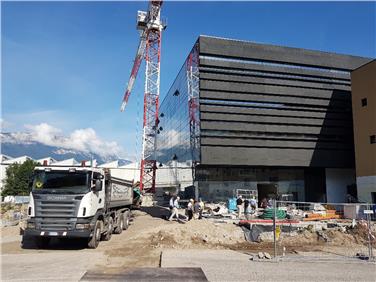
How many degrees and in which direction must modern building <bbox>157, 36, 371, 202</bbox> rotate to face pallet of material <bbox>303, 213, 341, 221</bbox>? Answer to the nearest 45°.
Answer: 0° — it already faces it

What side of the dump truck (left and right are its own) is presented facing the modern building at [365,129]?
back

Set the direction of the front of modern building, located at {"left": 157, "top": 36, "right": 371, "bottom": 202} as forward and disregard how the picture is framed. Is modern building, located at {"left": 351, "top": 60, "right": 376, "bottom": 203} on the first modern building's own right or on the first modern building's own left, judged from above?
on the first modern building's own left

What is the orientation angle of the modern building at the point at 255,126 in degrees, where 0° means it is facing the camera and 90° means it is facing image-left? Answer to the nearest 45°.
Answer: approximately 0°

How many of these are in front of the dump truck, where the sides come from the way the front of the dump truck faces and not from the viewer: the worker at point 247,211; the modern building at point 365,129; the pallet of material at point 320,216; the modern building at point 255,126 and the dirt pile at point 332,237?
0

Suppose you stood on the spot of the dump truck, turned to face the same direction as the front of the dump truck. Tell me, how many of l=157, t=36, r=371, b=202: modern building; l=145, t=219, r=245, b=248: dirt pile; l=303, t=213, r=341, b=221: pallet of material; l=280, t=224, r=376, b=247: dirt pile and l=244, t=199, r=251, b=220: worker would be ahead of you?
0

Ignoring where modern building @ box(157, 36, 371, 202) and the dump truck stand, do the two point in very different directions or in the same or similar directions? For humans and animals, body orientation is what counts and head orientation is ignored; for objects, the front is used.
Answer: same or similar directions

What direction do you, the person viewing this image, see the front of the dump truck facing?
facing the viewer and to the left of the viewer

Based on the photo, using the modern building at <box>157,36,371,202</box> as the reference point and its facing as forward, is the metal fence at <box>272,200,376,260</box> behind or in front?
in front

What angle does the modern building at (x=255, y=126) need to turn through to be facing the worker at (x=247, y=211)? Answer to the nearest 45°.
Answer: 0° — it already faces them

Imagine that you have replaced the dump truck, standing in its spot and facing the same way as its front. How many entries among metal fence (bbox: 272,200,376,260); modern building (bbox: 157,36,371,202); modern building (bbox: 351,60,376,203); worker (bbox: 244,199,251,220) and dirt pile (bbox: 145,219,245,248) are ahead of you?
0

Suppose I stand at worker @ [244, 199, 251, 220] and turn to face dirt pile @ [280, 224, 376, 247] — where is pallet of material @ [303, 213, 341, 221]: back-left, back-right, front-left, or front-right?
front-left

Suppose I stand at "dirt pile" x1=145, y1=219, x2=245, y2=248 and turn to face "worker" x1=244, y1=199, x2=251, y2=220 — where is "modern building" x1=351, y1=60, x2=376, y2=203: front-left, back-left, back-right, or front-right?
front-right

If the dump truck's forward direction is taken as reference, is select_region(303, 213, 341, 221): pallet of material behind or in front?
behind

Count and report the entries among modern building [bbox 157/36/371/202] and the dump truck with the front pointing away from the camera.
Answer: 0

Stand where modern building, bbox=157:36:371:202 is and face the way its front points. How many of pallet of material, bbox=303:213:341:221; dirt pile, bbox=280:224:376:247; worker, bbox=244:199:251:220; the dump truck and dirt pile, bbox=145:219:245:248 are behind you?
0

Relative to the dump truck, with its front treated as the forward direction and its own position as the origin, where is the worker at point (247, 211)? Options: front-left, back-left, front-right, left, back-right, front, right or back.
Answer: back

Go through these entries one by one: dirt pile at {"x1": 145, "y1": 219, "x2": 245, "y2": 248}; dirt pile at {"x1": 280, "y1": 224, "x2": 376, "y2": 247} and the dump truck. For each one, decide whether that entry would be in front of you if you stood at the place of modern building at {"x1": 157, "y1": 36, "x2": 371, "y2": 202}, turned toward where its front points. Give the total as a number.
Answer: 3

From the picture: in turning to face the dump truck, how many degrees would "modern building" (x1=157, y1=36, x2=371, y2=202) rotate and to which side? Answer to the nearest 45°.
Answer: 0° — it already faces it

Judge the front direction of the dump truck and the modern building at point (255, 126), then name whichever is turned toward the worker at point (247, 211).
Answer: the modern building

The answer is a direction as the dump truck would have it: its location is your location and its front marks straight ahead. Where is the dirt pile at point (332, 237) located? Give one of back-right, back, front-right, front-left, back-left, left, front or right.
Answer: back-left
